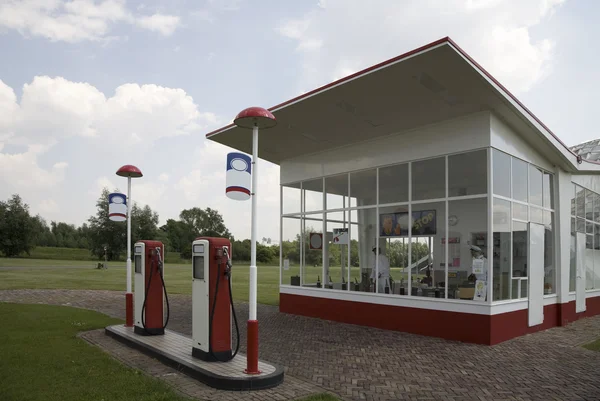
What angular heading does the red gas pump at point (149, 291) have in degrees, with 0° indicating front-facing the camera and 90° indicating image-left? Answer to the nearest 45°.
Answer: approximately 45°

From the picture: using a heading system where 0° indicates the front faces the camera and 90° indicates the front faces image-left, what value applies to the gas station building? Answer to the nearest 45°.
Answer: approximately 45°

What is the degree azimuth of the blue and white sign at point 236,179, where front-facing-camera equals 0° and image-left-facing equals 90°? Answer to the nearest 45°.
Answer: approximately 0°

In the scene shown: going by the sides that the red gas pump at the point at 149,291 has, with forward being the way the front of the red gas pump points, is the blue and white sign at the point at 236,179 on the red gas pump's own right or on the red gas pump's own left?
on the red gas pump's own left

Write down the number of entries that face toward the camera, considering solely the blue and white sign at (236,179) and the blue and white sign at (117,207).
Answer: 2

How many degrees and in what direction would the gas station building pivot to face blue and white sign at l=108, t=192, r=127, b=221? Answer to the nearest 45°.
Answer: approximately 45° to its right

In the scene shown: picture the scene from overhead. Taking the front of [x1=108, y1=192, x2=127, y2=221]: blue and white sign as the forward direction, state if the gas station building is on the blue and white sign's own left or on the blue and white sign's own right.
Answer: on the blue and white sign's own left
